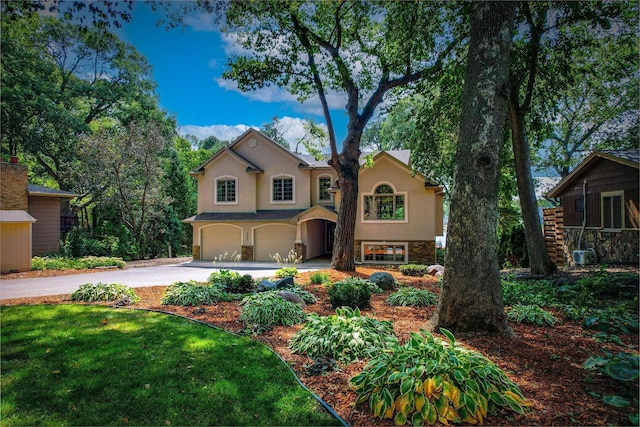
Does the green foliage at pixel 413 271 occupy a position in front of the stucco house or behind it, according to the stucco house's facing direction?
in front

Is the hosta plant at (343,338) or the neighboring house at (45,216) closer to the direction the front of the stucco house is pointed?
the hosta plant

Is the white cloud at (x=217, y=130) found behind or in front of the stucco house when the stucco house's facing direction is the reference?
behind

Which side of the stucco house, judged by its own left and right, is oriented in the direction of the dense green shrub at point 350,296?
front

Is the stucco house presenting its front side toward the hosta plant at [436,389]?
yes

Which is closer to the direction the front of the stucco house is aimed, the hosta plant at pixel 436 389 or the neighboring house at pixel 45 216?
the hosta plant

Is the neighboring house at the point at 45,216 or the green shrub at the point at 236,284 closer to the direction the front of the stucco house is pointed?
the green shrub

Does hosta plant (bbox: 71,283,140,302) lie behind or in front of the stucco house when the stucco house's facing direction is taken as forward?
in front

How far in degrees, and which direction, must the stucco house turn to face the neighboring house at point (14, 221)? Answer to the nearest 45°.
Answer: approximately 45° to its right

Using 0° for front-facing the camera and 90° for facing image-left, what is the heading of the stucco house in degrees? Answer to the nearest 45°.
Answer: approximately 0°

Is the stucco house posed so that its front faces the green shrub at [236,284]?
yes
